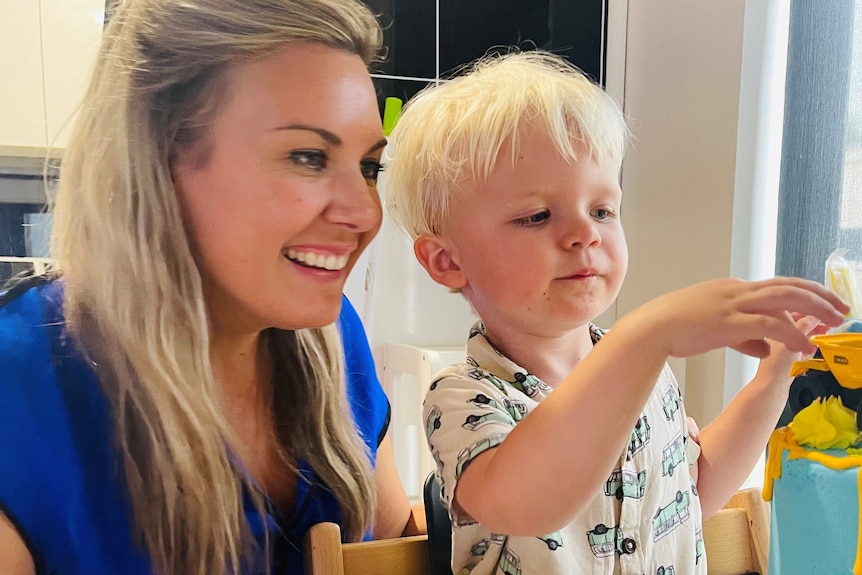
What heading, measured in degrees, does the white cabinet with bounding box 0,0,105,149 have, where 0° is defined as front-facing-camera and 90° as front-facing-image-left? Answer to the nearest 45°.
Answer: approximately 0°

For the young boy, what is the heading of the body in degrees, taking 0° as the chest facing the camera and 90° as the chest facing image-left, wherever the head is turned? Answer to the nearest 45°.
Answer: approximately 315°

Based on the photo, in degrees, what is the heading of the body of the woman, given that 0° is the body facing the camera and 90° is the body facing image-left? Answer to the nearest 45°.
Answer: approximately 315°
